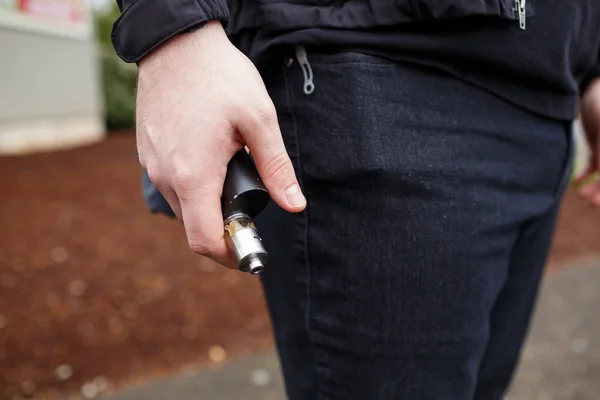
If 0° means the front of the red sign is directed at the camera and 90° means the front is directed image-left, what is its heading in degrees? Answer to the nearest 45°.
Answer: approximately 0°
